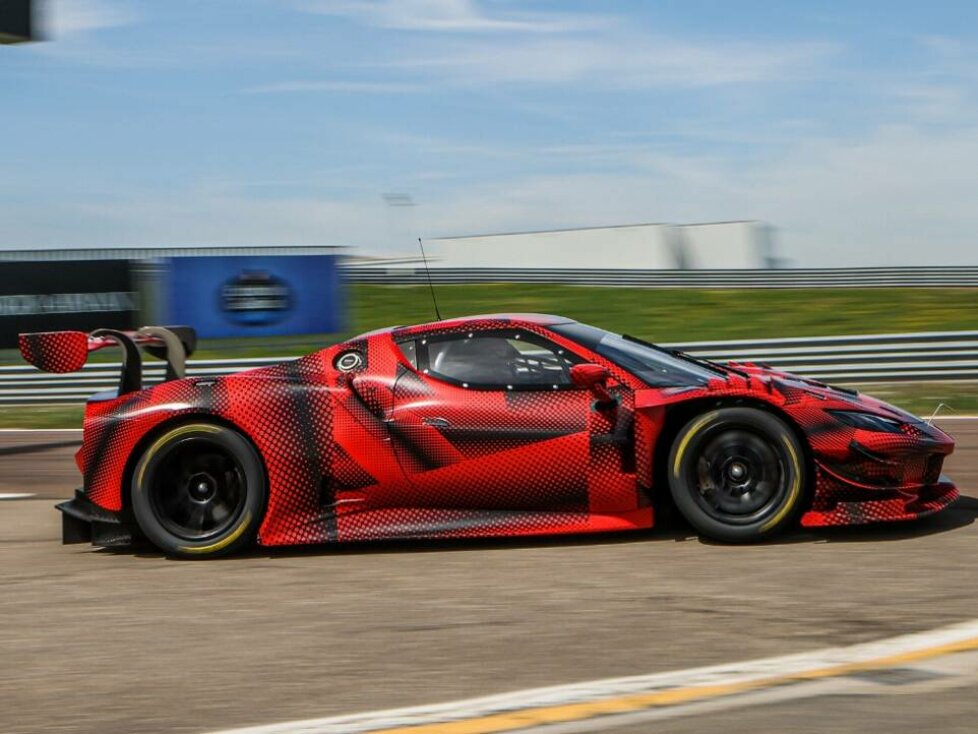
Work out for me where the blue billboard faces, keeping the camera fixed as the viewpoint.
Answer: facing the viewer

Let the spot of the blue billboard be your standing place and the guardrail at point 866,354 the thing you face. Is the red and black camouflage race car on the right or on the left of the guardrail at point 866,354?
right

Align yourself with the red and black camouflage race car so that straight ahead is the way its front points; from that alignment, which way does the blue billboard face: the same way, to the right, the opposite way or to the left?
to the right

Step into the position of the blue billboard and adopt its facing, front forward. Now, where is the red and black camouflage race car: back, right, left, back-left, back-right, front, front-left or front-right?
front

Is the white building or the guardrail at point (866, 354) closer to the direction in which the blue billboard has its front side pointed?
the guardrail

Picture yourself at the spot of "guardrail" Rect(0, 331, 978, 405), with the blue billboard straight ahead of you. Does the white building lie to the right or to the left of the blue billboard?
right

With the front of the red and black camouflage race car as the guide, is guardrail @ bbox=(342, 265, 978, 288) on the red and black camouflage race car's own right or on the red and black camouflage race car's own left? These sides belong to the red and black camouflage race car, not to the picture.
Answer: on the red and black camouflage race car's own left

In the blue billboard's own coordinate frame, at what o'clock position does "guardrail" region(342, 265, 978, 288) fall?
The guardrail is roughly at 8 o'clock from the blue billboard.

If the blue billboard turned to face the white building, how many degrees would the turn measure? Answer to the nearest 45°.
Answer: approximately 135° to its left

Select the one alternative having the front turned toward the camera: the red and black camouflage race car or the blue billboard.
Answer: the blue billboard

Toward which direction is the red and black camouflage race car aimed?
to the viewer's right

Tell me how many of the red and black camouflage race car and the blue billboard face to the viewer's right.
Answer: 1

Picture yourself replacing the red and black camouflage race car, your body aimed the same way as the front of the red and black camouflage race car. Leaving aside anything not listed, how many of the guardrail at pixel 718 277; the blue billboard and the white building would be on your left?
3
